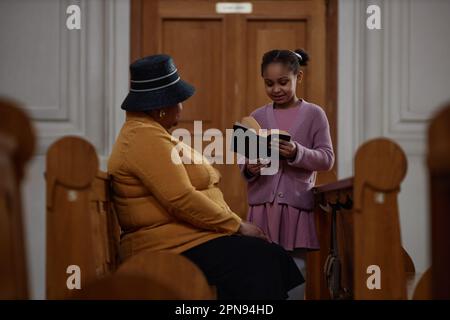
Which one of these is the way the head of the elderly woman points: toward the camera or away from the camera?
away from the camera

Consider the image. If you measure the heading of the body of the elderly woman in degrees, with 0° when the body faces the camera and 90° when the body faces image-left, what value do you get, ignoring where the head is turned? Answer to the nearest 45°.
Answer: approximately 270°

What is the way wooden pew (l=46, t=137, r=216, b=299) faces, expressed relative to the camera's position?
facing to the right of the viewer

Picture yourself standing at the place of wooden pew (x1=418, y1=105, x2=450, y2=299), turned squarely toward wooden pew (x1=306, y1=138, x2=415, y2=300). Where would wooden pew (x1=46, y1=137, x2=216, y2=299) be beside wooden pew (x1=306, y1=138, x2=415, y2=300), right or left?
left

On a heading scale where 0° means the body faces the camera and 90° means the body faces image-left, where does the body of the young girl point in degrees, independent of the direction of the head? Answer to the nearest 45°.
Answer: approximately 45°
